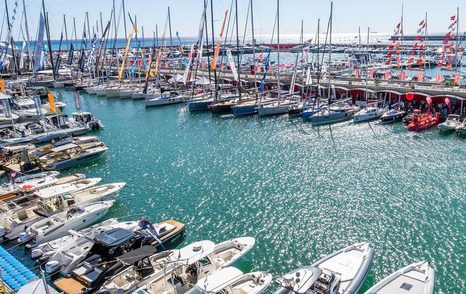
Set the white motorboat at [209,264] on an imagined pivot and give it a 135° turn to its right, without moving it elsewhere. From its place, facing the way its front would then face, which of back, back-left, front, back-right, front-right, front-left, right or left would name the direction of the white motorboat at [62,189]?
back-right

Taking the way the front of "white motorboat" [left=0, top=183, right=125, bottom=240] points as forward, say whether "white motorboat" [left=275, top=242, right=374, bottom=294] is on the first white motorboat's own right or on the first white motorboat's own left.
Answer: on the first white motorboat's own right

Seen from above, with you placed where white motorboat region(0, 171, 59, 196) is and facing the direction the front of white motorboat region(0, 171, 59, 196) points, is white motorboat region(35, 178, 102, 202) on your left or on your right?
on your right

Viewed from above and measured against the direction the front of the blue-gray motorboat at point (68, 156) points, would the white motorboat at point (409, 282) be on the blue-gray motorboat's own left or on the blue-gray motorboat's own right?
on the blue-gray motorboat's own right

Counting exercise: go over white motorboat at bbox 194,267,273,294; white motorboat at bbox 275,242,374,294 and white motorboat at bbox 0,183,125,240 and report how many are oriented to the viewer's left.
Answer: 0

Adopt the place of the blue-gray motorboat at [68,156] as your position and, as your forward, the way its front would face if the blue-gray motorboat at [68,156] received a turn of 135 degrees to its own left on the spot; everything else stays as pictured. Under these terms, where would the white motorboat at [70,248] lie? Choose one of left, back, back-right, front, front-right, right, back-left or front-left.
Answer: left

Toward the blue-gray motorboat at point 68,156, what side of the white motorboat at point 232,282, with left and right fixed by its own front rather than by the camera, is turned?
left

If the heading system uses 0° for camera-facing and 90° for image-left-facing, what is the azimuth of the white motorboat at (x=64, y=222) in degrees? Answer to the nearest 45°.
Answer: approximately 225°

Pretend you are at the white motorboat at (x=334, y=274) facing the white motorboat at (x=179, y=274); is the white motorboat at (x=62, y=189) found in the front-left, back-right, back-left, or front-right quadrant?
front-right

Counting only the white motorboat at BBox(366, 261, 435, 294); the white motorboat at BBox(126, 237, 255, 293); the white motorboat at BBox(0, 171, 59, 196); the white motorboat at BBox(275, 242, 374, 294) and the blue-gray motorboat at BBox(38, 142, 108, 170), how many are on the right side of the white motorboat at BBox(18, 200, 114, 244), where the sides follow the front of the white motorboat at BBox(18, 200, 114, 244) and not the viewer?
3
